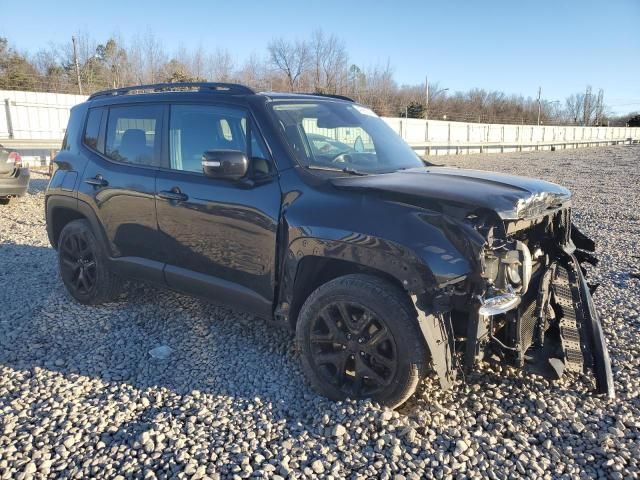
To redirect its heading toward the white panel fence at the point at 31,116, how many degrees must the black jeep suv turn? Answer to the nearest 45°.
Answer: approximately 180°

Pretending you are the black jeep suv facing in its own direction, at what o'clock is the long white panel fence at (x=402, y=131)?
The long white panel fence is roughly at 8 o'clock from the black jeep suv.

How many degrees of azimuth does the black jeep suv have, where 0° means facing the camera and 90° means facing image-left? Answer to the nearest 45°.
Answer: approximately 315°

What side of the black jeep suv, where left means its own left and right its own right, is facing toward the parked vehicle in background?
back
